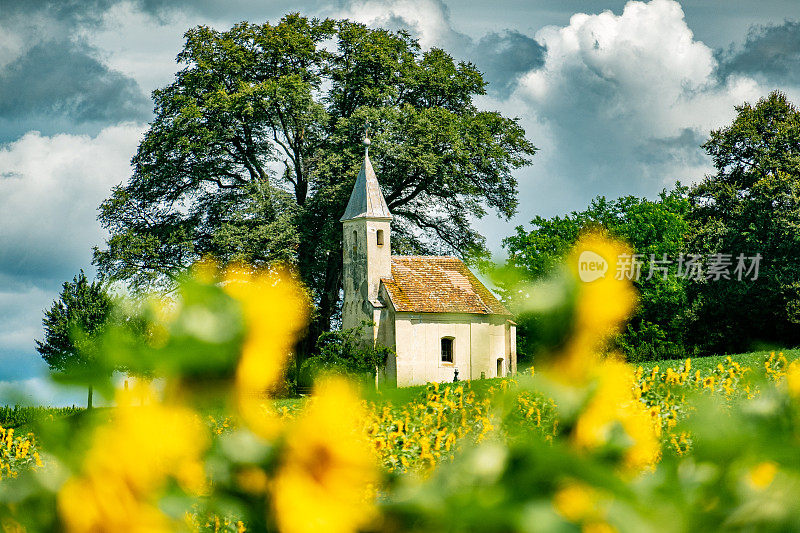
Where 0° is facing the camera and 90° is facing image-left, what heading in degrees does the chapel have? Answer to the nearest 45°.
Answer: approximately 45°

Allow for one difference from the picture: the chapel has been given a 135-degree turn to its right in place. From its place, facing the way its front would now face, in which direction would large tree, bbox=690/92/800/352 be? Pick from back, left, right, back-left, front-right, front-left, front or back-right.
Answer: right
